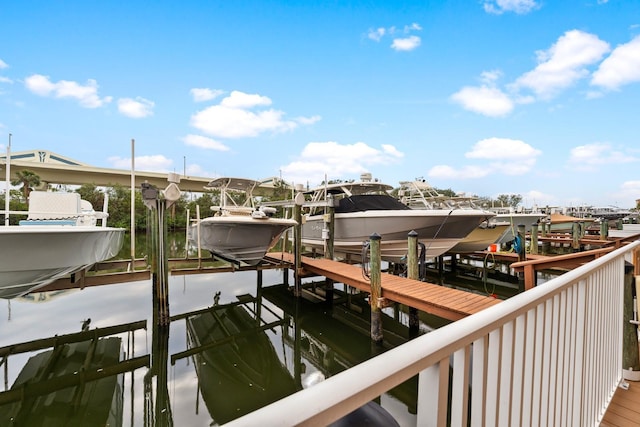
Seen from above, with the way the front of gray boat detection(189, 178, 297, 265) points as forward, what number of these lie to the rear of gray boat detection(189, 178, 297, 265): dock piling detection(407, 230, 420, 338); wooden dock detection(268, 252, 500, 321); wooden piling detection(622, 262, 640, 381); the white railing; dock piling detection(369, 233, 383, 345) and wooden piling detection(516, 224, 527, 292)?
0

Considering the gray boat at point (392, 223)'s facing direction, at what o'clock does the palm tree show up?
The palm tree is roughly at 5 o'clock from the gray boat.

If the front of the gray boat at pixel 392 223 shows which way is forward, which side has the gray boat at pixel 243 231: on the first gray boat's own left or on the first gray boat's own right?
on the first gray boat's own right

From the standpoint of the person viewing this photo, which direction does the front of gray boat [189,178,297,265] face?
facing the viewer and to the right of the viewer

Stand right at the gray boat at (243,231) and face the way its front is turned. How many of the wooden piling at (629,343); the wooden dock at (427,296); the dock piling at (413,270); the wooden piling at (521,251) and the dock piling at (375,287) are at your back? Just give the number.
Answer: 0

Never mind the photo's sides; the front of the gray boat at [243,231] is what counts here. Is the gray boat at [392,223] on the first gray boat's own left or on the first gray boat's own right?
on the first gray boat's own left

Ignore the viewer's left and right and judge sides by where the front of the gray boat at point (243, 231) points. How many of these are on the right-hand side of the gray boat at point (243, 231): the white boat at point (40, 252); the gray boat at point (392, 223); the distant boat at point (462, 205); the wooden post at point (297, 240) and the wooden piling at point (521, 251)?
1

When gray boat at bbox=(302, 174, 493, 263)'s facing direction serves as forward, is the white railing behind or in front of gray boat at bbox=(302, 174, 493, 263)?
in front

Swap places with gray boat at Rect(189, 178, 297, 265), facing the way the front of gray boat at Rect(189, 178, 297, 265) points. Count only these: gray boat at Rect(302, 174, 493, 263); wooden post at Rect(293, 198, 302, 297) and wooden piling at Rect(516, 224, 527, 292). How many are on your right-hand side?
0

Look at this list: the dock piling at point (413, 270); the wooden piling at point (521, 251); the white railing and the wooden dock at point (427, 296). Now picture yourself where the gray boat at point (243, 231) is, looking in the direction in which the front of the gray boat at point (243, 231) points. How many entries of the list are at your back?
0

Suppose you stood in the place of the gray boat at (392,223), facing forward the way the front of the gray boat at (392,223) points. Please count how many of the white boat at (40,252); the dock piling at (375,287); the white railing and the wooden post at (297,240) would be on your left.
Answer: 0

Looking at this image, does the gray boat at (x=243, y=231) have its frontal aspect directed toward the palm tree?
no
